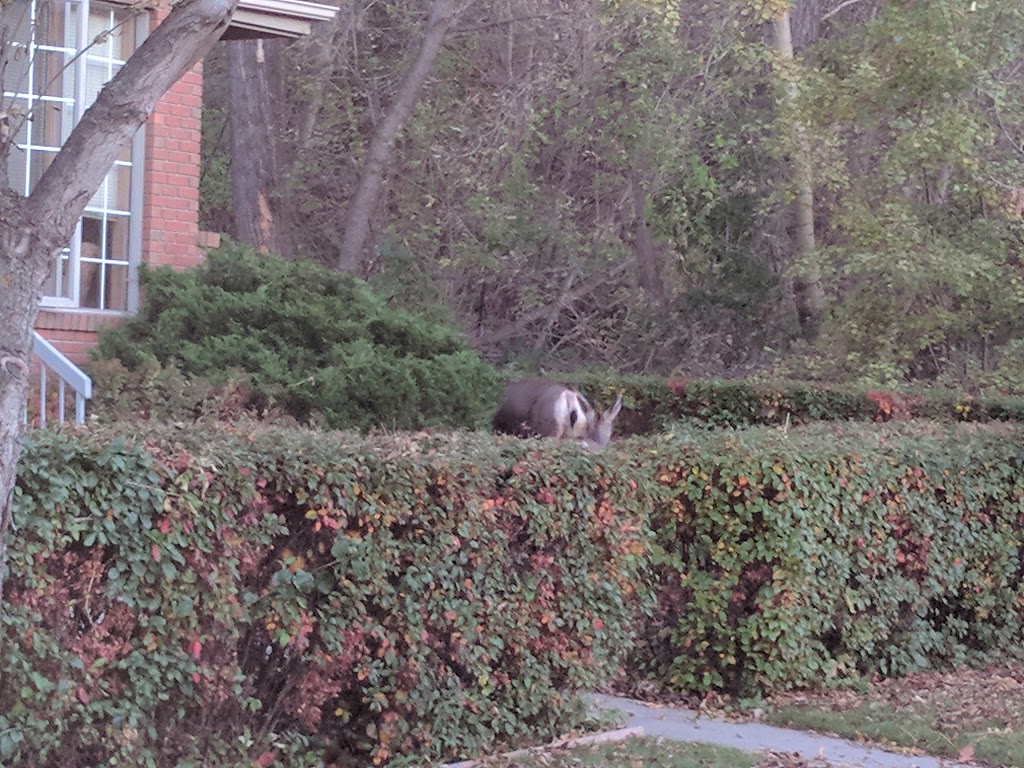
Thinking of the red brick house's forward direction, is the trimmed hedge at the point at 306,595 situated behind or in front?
in front

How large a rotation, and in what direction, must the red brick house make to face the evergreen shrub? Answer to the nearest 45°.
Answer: approximately 45° to its left

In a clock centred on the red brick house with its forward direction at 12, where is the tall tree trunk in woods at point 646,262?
The tall tree trunk in woods is roughly at 7 o'clock from the red brick house.

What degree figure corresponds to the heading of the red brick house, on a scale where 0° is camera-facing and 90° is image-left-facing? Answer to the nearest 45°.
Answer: approximately 0°

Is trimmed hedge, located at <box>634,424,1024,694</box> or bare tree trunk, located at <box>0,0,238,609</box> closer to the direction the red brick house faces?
the bare tree trunk

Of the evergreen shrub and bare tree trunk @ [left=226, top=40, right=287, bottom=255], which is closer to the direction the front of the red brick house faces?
the evergreen shrub

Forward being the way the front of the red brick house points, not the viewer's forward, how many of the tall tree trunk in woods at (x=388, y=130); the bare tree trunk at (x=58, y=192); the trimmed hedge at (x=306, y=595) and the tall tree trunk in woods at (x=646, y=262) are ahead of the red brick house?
2

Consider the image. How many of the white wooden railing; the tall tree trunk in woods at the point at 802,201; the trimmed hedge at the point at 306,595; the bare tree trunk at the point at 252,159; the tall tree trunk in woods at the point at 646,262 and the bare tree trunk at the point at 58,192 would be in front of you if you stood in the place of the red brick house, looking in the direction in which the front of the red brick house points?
3

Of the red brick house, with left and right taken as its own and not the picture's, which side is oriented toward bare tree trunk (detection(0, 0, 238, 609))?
front

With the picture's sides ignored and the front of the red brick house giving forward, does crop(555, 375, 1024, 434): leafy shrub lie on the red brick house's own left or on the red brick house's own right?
on the red brick house's own left

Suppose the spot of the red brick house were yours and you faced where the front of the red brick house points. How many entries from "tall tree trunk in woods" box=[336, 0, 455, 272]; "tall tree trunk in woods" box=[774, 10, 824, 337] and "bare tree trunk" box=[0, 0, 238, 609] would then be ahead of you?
1

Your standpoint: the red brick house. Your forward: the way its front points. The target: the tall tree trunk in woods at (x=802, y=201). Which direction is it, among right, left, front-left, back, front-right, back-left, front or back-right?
back-left

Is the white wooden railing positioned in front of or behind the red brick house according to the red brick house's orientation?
in front
